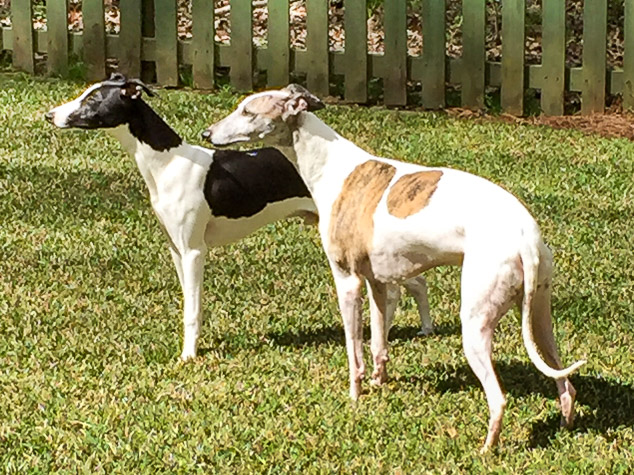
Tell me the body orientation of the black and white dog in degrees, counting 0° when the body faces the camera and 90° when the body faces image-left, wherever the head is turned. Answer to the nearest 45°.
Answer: approximately 90°

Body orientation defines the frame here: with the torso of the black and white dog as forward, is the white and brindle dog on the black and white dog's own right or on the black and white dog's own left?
on the black and white dog's own left

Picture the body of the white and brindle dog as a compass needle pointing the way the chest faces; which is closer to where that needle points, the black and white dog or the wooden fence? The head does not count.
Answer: the black and white dog

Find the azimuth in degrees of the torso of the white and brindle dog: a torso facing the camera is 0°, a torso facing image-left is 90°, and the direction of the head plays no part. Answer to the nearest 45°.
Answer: approximately 135°

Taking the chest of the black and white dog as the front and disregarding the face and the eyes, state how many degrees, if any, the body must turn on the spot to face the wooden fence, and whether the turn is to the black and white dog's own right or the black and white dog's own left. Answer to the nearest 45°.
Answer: approximately 90° to the black and white dog's own right

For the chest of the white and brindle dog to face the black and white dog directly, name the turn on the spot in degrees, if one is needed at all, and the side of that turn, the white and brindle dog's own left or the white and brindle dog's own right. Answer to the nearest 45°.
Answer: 0° — it already faces it
